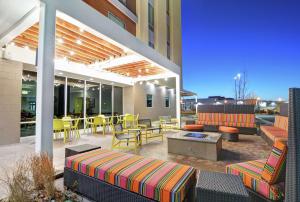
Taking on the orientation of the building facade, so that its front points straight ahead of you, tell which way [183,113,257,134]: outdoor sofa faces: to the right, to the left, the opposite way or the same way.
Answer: to the right

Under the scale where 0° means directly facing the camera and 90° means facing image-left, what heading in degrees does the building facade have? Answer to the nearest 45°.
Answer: approximately 315°

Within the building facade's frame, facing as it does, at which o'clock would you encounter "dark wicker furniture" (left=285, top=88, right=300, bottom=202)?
The dark wicker furniture is roughly at 1 o'clock from the building facade.

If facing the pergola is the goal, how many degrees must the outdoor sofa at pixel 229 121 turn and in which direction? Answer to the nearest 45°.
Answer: approximately 45° to its right

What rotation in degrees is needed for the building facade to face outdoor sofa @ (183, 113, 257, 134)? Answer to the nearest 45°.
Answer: approximately 45° to its left

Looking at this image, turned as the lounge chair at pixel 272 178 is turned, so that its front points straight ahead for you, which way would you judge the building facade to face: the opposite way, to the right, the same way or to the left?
the opposite way

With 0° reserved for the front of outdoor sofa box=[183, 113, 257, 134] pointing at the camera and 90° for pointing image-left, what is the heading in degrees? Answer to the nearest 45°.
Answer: approximately 0°

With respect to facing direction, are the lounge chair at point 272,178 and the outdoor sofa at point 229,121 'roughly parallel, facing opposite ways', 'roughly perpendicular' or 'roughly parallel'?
roughly perpendicular

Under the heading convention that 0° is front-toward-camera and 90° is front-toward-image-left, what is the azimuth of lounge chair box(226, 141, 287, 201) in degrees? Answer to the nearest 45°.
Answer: approximately 90°
